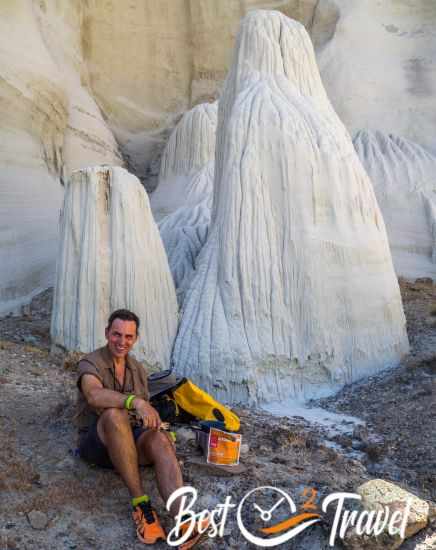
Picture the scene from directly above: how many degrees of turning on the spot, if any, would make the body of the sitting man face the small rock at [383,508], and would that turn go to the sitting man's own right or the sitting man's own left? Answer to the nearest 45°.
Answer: approximately 45° to the sitting man's own left

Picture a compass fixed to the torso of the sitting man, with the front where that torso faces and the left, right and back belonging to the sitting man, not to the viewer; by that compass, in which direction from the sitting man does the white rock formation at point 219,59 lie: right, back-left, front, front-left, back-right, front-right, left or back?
back-left

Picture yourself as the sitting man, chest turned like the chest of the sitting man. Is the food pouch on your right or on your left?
on your left

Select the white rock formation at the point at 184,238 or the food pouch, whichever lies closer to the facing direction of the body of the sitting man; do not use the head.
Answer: the food pouch

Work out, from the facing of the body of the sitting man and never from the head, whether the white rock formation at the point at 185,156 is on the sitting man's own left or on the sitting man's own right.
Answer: on the sitting man's own left

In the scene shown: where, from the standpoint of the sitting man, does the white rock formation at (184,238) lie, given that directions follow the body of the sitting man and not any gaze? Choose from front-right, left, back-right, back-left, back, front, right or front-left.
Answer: back-left

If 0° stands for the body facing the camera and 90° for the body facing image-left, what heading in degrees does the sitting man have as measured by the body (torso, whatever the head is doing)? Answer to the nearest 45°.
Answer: approximately 315°

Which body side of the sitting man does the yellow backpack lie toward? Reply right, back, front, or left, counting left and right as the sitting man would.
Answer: left
